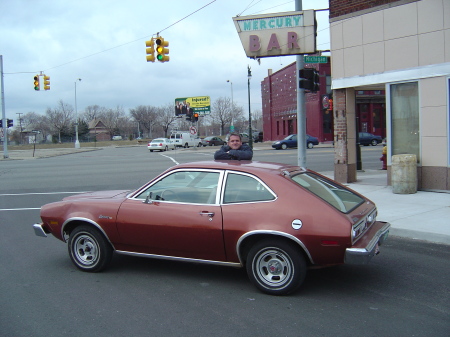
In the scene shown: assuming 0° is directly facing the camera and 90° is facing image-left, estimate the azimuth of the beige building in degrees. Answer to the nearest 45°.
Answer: approximately 45°

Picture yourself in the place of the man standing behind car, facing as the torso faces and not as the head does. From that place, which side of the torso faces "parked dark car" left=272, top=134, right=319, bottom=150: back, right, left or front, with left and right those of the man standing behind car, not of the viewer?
back

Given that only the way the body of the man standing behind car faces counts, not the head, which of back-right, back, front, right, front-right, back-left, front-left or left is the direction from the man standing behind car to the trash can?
back-left

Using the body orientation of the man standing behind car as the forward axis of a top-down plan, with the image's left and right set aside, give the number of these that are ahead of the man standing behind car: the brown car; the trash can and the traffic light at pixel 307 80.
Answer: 1
